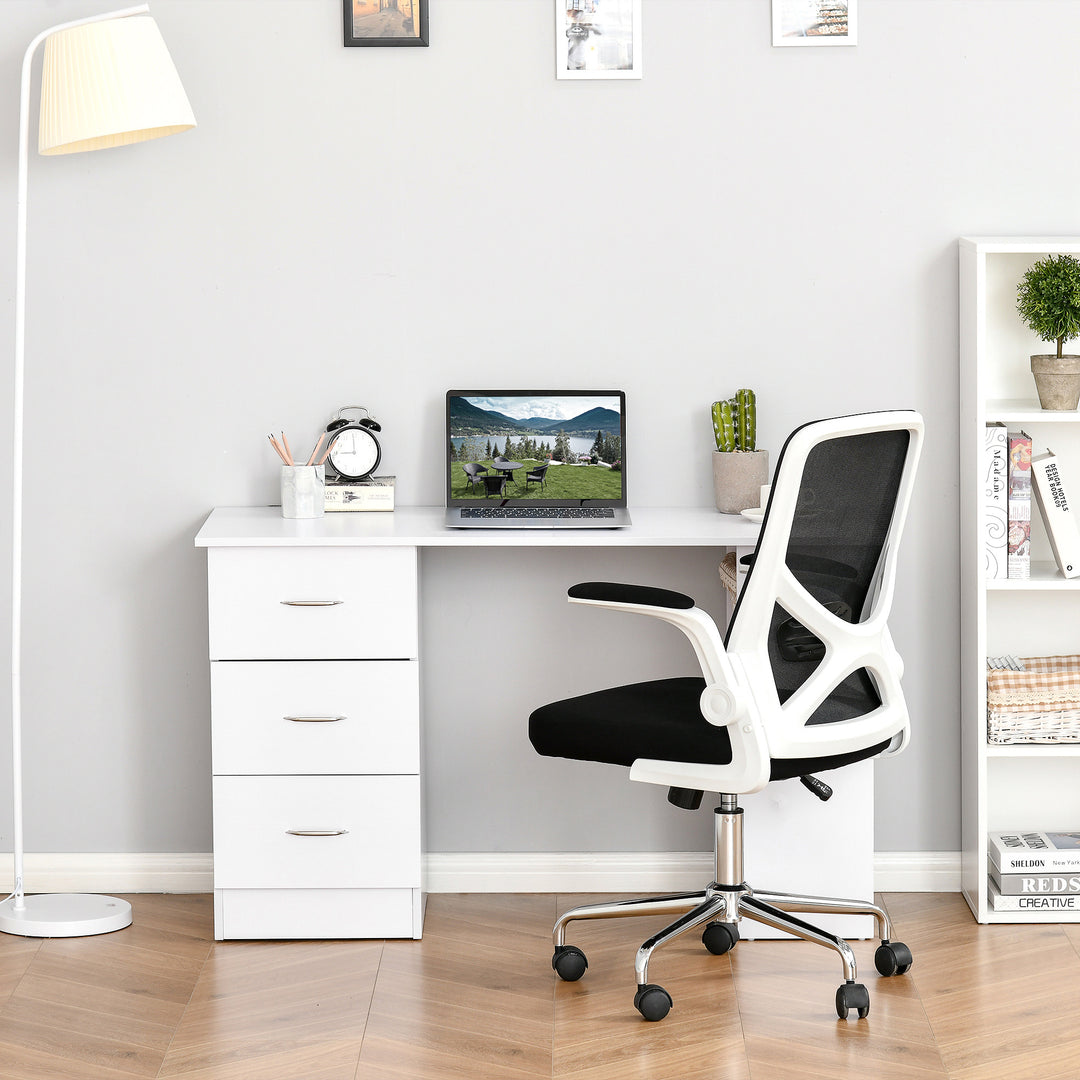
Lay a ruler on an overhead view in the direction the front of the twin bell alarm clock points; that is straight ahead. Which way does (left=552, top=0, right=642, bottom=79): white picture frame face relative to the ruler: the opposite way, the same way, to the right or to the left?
the same way

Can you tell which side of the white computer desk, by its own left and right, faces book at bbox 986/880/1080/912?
left

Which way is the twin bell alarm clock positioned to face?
toward the camera

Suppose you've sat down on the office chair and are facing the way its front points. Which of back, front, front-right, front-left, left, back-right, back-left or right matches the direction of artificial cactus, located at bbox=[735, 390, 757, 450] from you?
front-right

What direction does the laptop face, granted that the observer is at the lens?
facing the viewer

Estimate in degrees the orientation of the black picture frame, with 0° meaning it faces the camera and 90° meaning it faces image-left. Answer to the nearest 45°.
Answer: approximately 0°

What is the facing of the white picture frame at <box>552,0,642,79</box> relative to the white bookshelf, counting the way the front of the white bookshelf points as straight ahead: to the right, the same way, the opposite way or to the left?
the same way

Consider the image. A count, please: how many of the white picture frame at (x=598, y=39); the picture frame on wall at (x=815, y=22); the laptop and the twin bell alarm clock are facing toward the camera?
4

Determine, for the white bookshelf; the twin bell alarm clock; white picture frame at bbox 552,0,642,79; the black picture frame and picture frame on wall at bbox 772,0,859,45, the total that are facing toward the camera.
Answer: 5

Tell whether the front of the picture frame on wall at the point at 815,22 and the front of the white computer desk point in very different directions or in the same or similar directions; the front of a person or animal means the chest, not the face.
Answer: same or similar directions
